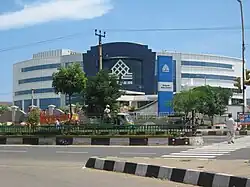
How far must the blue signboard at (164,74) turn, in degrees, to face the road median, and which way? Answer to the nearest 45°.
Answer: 0° — it already faces it

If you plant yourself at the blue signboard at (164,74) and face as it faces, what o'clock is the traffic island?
The traffic island is roughly at 12 o'clock from the blue signboard.

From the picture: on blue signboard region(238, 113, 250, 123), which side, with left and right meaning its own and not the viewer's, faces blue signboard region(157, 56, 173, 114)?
right

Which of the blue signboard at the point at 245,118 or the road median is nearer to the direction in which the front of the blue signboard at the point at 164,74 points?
the road median

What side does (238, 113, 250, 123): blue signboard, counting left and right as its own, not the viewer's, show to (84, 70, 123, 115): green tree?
right

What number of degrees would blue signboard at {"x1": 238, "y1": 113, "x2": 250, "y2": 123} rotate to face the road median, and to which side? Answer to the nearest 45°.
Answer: approximately 45° to its right

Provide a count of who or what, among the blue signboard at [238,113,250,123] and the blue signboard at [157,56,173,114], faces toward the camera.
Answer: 2

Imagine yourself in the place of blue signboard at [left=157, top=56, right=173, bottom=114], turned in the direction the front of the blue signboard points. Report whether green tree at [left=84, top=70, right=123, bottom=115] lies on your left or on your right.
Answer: on your right
